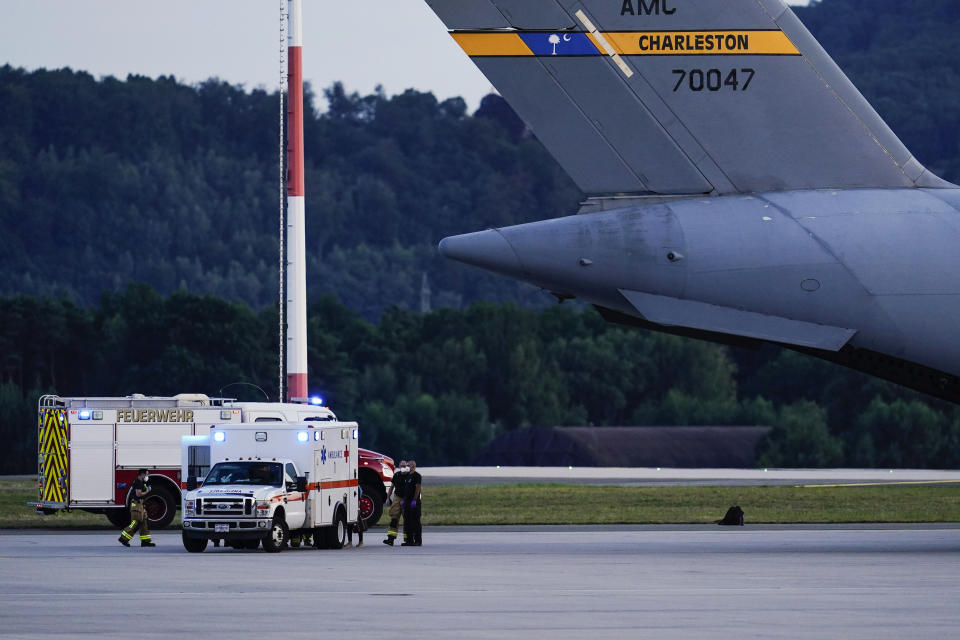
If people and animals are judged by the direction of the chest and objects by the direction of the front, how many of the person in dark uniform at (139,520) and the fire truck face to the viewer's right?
2

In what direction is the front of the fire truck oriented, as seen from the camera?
facing to the right of the viewer

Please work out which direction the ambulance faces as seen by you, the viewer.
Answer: facing the viewer and to the left of the viewer

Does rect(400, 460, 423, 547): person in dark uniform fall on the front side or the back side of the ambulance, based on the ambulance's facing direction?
on the back side

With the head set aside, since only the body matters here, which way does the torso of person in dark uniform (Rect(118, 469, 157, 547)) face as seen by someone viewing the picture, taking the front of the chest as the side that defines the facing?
to the viewer's right

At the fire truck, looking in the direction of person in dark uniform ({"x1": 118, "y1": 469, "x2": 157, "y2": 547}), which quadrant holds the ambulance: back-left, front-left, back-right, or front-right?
front-left

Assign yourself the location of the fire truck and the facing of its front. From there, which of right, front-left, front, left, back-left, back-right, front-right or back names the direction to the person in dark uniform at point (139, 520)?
right

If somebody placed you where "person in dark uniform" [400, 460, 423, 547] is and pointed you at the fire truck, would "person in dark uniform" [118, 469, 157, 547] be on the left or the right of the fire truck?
left

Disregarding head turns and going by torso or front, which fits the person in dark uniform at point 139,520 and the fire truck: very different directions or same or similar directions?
same or similar directions

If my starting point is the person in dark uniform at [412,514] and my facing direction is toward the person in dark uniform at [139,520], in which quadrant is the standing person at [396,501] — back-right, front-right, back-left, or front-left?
front-right
